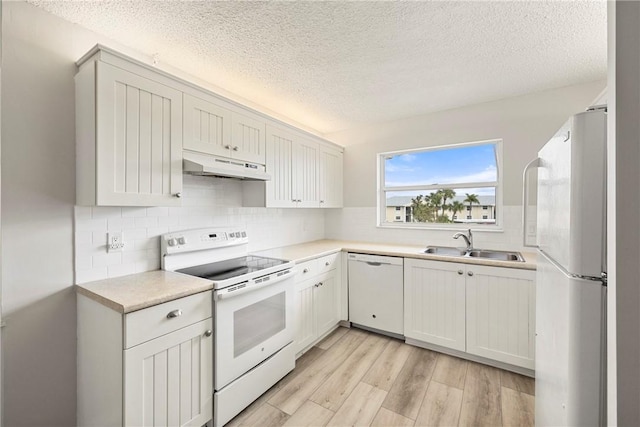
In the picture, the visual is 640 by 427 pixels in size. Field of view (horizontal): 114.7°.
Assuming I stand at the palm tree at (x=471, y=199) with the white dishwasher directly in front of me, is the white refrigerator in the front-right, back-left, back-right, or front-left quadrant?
front-left

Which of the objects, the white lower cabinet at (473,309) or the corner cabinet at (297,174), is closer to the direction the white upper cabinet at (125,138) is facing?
the white lower cabinet

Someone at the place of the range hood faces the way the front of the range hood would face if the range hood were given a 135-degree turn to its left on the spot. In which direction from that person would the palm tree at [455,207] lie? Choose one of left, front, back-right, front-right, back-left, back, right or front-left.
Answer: right

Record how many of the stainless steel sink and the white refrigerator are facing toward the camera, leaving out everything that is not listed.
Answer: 1

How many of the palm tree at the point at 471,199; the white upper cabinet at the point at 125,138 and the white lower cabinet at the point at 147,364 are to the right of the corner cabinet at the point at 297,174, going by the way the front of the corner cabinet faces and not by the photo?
2

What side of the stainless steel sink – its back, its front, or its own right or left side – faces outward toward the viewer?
front

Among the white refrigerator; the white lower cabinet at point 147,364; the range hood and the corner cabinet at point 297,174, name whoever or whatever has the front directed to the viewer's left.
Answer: the white refrigerator

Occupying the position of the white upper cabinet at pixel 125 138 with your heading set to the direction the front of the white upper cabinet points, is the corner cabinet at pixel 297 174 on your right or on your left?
on your left

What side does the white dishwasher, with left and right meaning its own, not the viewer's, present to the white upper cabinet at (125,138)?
front

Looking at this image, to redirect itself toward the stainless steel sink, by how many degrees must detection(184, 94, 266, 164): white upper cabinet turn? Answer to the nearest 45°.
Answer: approximately 45° to its left

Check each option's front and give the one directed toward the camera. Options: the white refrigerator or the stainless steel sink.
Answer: the stainless steel sink

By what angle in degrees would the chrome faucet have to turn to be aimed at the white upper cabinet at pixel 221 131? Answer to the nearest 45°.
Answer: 0° — it already faces it

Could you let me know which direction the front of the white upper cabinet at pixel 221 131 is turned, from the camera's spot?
facing the viewer and to the right of the viewer

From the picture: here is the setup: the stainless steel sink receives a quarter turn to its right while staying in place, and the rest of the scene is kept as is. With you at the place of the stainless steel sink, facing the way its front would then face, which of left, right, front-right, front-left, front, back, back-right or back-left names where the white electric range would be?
front-left

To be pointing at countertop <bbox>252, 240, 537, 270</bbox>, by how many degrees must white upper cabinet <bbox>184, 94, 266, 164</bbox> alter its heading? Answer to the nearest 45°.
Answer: approximately 45° to its left
